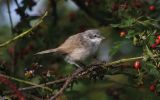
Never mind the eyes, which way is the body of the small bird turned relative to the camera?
to the viewer's right
